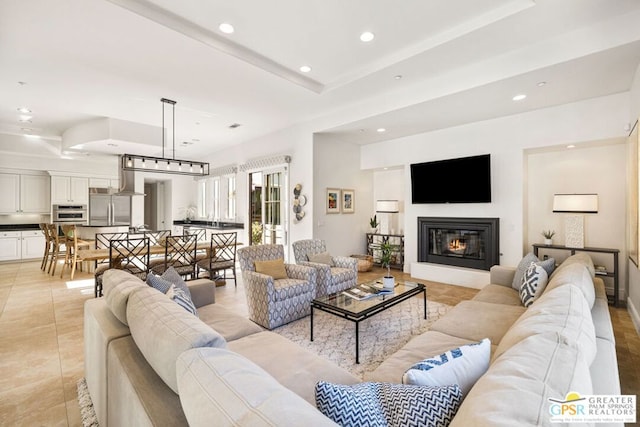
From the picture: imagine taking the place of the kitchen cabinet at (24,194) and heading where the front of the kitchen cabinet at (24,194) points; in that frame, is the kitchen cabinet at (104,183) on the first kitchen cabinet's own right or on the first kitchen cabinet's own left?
on the first kitchen cabinet's own left

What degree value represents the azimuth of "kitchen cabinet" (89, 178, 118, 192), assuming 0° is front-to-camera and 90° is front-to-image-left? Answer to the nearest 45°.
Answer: approximately 0°

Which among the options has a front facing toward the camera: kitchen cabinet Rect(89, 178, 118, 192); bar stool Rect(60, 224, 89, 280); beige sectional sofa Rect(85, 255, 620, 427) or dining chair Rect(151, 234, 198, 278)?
the kitchen cabinet

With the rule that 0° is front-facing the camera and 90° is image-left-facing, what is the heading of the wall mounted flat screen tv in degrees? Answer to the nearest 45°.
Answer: approximately 45°

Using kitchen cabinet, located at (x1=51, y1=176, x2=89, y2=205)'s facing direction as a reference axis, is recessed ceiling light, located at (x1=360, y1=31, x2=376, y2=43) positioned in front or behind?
in front

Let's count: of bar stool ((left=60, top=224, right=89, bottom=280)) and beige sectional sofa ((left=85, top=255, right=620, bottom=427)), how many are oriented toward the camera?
0

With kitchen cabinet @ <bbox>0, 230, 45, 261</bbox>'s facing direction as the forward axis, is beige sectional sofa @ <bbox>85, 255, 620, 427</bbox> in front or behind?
in front
